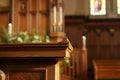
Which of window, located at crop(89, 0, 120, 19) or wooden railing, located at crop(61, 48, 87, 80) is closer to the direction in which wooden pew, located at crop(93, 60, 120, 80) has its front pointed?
the window

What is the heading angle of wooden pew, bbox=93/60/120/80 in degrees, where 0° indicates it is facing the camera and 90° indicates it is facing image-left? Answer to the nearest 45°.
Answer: approximately 180°

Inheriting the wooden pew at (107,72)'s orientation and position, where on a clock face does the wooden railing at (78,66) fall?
The wooden railing is roughly at 9 o'clock from the wooden pew.

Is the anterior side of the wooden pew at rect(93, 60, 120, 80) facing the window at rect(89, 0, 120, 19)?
yes
